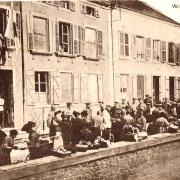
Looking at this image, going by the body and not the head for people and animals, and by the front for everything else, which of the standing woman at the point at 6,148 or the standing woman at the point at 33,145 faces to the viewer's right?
the standing woman at the point at 6,148

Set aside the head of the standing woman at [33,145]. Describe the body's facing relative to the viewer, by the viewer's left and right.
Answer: facing to the left of the viewer
